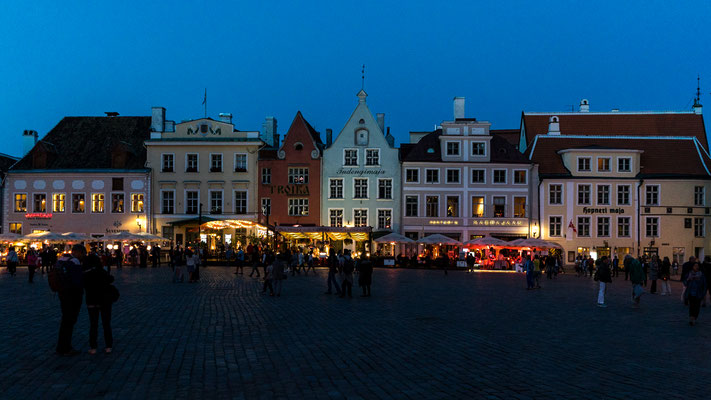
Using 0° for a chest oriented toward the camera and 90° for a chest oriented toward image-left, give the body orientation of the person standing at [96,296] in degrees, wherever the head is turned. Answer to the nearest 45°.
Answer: approximately 180°
